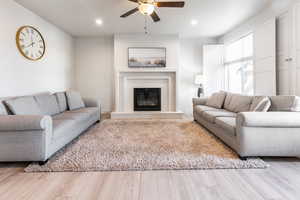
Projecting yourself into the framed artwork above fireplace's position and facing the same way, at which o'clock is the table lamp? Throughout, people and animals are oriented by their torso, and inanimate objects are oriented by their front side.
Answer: The table lamp is roughly at 9 o'clock from the framed artwork above fireplace.

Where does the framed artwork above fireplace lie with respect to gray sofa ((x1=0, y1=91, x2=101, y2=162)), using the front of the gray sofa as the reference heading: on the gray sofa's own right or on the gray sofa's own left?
on the gray sofa's own left

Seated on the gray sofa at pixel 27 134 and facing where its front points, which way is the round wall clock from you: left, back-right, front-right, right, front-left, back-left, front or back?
back-left

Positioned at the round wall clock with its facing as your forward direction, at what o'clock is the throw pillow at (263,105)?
The throw pillow is roughly at 12 o'clock from the round wall clock.

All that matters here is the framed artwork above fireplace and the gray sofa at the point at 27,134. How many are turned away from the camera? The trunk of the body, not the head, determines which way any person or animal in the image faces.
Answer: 0

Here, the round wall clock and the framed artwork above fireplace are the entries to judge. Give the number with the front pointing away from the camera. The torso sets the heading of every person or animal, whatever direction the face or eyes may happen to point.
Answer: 0

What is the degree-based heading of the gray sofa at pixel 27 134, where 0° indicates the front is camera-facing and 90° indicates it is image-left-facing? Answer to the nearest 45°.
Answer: approximately 315°
